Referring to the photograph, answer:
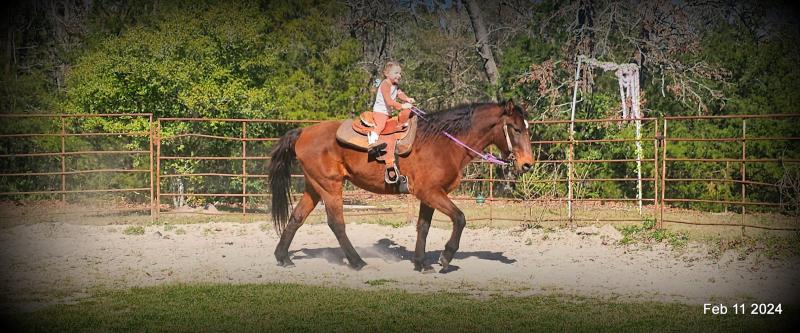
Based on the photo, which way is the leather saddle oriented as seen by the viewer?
to the viewer's right

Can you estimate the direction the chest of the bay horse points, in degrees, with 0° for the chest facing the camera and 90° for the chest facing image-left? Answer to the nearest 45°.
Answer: approximately 270°

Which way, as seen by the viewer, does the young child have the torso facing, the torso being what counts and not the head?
to the viewer's right
